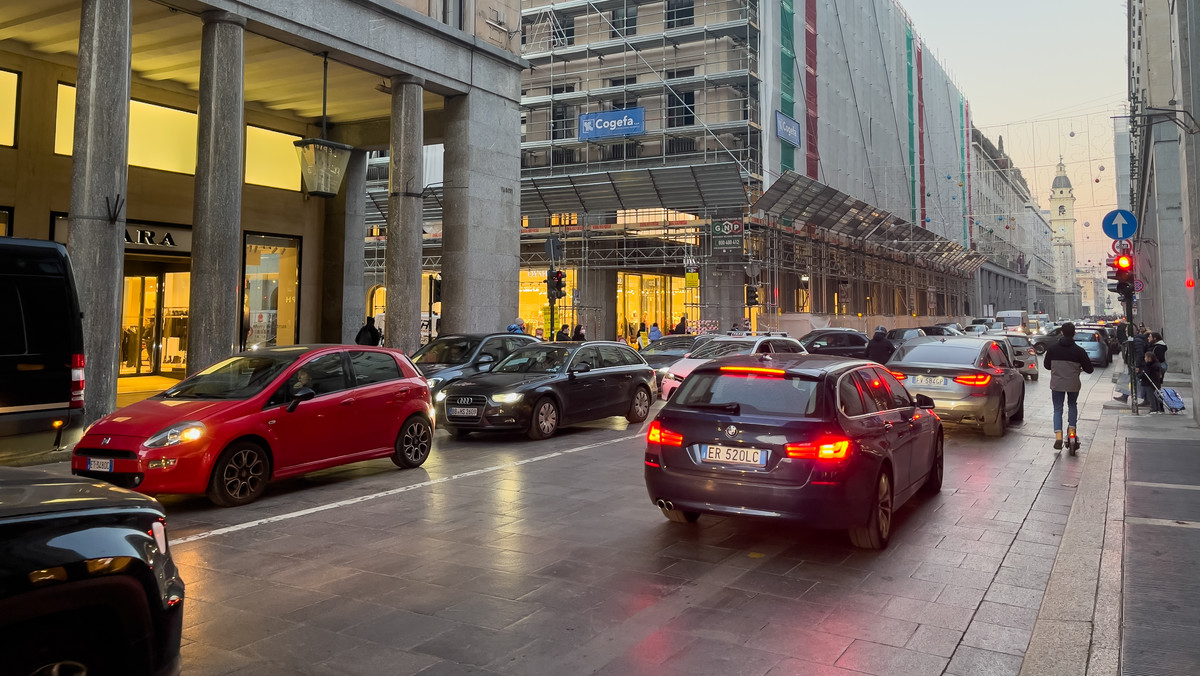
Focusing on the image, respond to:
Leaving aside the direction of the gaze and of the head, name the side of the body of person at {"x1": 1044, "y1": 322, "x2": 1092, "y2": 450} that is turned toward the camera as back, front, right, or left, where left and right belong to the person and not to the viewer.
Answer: back

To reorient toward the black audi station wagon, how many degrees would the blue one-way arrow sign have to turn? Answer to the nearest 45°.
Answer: approximately 45° to its right

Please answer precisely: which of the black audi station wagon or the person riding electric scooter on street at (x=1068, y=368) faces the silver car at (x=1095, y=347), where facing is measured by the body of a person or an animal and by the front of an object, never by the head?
the person riding electric scooter on street

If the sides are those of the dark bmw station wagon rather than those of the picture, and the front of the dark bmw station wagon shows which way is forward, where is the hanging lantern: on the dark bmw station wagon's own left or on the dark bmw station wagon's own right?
on the dark bmw station wagon's own left

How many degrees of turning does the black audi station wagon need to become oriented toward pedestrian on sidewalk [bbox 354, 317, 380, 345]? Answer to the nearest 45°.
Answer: approximately 90° to its right

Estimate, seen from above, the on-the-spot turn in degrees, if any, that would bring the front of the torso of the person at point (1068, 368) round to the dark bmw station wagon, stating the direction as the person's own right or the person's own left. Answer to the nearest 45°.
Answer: approximately 180°

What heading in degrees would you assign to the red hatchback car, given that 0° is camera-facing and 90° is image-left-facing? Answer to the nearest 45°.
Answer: approximately 45°

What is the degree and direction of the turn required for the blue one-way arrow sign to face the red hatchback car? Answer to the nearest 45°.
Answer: approximately 45° to its right

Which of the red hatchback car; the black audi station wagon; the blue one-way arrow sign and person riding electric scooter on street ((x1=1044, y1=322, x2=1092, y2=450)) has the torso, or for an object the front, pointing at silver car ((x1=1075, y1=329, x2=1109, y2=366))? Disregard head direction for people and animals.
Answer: the person riding electric scooter on street

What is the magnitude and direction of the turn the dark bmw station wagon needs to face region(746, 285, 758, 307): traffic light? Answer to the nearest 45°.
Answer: approximately 45° to its left

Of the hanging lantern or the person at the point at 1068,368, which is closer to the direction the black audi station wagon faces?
the hanging lantern
